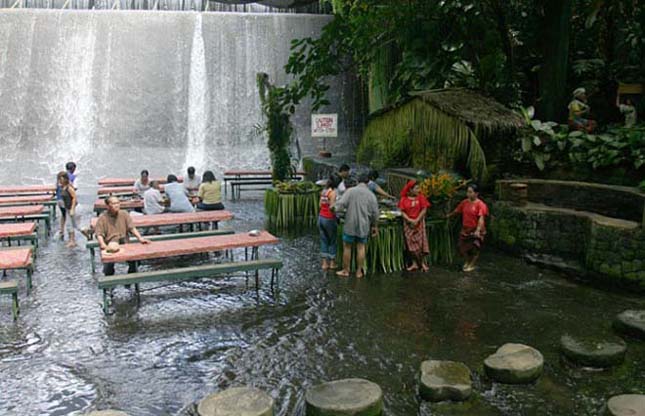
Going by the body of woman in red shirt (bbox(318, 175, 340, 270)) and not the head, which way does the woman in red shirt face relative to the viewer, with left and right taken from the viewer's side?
facing away from the viewer and to the right of the viewer

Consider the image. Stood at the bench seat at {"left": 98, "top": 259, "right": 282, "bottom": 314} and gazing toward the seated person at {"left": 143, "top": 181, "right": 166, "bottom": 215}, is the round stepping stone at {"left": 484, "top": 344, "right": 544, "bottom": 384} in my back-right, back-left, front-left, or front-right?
back-right

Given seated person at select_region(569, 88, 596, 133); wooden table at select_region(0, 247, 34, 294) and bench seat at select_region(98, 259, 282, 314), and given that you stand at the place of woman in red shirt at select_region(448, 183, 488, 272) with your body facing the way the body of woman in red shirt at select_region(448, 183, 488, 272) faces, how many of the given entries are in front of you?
2

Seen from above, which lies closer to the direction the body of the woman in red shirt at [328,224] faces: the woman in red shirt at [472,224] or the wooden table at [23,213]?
the woman in red shirt

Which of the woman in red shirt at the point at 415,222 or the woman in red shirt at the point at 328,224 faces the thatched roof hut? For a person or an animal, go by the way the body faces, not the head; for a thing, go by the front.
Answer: the woman in red shirt at the point at 328,224

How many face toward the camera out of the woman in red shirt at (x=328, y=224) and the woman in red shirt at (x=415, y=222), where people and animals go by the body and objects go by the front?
1

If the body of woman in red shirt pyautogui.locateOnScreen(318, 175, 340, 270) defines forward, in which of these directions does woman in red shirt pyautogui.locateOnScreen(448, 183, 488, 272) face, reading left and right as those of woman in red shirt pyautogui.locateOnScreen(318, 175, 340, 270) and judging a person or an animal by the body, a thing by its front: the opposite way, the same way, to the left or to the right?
the opposite way

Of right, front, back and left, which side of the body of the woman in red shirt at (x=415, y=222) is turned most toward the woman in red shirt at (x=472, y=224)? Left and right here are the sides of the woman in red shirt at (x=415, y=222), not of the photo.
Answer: left

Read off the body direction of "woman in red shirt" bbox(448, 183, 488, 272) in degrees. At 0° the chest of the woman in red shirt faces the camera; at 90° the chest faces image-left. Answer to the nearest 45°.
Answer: approximately 45°

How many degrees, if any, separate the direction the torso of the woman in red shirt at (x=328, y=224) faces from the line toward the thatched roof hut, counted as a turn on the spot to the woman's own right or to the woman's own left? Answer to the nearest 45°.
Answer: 0° — they already face it

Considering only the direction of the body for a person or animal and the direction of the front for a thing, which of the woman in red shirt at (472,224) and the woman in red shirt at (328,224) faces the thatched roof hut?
the woman in red shirt at (328,224)

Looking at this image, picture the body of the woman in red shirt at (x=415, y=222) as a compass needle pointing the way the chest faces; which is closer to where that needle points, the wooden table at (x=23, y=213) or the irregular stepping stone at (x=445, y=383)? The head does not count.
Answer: the irregular stepping stone
